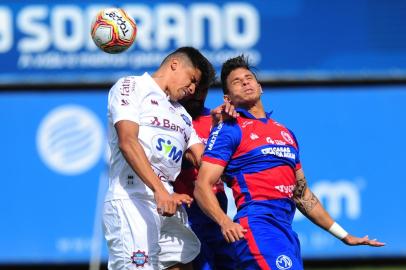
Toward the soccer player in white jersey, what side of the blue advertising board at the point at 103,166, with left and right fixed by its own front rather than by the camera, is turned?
front

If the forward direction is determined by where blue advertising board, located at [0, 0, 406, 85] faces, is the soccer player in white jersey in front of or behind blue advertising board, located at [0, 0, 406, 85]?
in front

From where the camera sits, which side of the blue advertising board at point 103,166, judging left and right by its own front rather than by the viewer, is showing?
front

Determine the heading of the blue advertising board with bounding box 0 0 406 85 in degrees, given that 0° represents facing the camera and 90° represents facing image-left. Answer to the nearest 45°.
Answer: approximately 0°

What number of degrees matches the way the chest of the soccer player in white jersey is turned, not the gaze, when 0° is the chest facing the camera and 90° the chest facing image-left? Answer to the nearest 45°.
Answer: approximately 315°

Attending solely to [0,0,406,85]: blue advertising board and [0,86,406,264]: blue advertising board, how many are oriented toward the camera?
2

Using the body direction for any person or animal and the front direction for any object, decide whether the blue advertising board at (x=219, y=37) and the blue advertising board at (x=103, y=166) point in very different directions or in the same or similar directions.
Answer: same or similar directions
